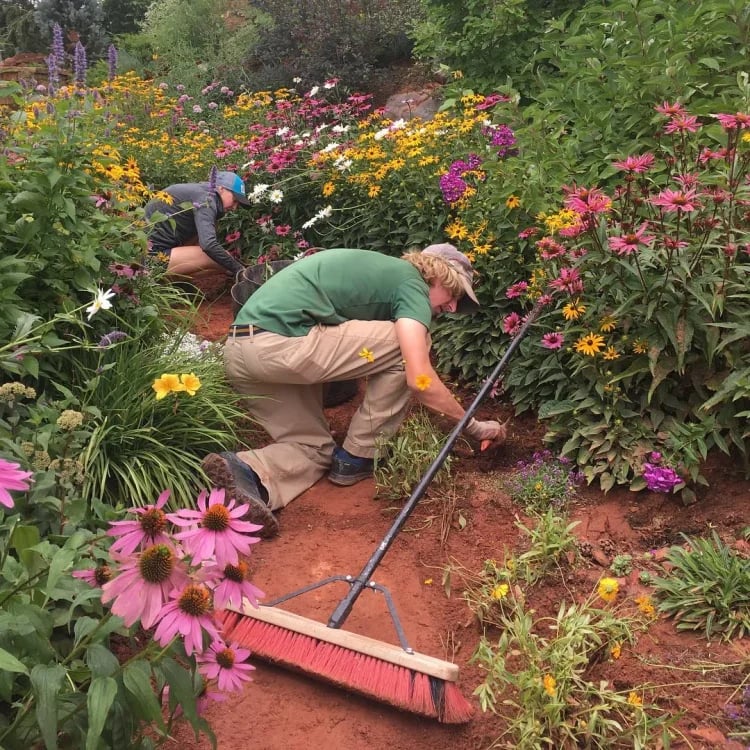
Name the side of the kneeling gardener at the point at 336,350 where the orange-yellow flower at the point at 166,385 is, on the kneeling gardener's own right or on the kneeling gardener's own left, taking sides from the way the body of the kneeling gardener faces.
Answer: on the kneeling gardener's own right

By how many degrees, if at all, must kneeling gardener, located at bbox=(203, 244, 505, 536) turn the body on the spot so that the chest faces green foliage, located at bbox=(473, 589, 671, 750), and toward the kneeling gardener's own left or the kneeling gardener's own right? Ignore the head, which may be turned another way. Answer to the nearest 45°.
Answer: approximately 90° to the kneeling gardener's own right

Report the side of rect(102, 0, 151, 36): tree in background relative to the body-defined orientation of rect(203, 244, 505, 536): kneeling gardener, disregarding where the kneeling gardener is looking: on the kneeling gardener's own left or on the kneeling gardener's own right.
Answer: on the kneeling gardener's own left

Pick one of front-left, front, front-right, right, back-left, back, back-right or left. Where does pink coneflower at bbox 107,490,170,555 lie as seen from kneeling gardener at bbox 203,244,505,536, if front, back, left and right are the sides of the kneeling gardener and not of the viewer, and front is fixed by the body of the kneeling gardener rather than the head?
right

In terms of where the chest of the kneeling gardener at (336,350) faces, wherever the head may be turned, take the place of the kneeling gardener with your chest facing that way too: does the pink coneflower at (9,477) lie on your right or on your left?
on your right

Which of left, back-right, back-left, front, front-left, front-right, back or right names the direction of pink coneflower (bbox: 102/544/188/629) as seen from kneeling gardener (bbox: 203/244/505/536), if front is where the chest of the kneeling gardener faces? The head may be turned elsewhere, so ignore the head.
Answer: right

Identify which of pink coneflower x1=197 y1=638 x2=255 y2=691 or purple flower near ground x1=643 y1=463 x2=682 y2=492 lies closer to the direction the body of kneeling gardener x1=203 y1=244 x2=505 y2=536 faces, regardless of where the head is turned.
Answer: the purple flower near ground

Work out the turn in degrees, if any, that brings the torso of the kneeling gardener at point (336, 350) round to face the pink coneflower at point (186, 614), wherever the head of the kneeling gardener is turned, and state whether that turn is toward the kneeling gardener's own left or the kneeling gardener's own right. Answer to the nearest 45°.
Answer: approximately 90° to the kneeling gardener's own right

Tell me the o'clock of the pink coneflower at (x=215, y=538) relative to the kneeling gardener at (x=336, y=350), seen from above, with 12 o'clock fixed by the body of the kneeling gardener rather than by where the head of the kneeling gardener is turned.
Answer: The pink coneflower is roughly at 3 o'clock from the kneeling gardener.

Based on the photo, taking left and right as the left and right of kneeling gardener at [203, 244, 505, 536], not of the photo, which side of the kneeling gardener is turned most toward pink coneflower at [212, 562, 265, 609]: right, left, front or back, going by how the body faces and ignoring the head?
right

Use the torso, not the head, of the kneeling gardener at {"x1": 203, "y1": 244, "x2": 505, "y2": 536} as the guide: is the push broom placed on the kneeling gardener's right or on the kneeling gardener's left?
on the kneeling gardener's right

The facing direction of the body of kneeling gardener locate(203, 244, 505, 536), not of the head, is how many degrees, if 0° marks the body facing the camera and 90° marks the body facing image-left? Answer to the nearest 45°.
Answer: approximately 270°

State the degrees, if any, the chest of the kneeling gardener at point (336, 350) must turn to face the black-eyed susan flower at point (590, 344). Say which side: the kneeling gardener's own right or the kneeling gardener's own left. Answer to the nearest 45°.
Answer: approximately 45° to the kneeling gardener's own right
